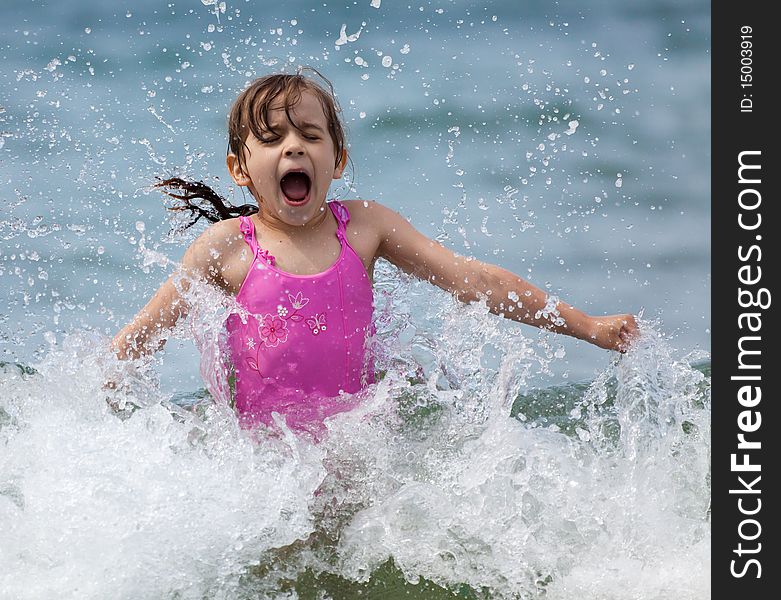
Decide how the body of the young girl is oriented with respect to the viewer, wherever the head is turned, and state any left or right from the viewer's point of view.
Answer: facing the viewer
